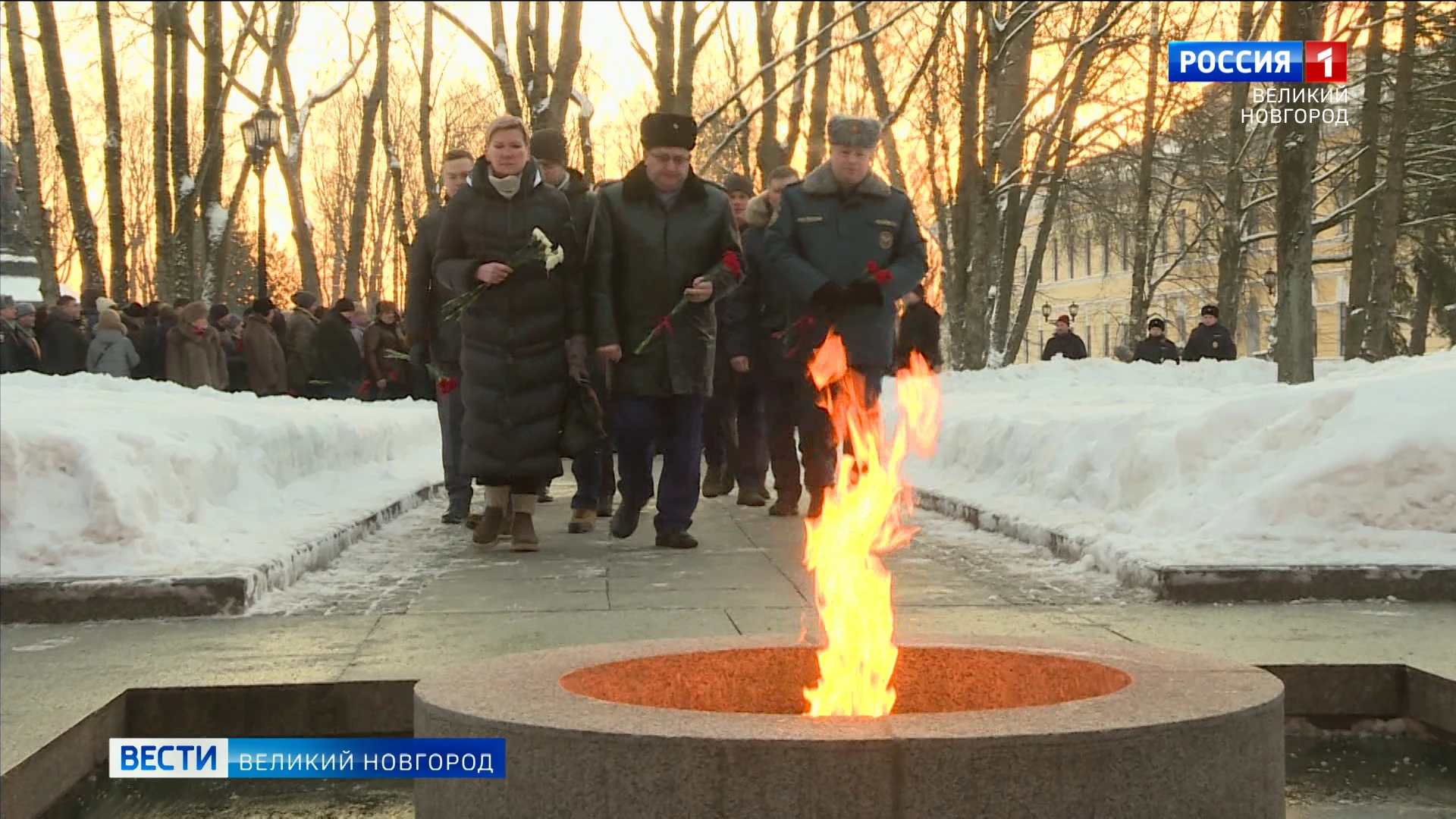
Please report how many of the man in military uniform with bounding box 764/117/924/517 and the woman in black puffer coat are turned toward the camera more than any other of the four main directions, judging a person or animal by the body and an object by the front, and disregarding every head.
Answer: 2

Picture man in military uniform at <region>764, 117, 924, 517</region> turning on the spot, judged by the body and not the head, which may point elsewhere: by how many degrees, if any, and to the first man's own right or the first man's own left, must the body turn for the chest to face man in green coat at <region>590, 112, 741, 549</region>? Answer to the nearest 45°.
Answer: approximately 45° to the first man's own right

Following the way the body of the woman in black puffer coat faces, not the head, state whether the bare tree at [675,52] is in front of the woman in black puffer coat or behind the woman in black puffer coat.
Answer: behind

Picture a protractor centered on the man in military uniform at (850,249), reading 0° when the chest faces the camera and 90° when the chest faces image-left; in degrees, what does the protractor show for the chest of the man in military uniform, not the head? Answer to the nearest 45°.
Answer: approximately 0°

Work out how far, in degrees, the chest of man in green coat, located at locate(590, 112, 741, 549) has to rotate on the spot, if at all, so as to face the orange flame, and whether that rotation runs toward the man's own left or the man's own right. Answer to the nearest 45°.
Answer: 0° — they already face it

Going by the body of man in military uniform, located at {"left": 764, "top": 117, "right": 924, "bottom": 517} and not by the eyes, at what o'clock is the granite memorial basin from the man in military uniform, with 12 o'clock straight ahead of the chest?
The granite memorial basin is roughly at 12 o'clock from the man in military uniform.
